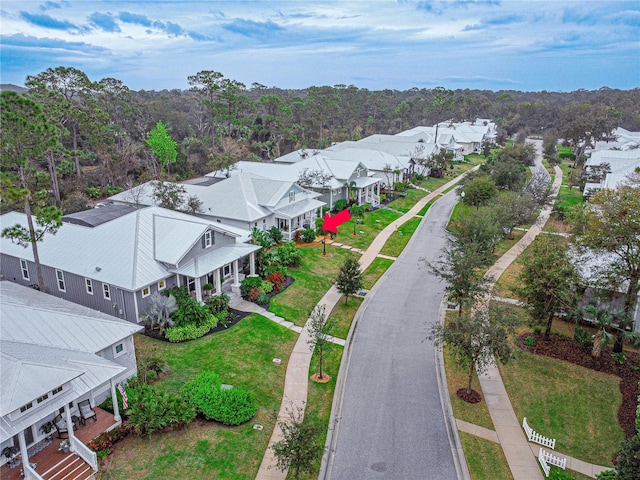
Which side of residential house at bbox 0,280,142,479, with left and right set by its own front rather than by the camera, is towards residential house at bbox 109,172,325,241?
left

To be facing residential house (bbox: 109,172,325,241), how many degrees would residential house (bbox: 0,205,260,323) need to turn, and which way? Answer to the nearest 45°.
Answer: approximately 90° to its left

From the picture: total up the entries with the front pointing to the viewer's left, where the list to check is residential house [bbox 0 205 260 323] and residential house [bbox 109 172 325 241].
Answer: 0

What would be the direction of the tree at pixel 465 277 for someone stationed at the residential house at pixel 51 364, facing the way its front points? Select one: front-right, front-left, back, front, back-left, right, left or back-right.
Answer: front-left

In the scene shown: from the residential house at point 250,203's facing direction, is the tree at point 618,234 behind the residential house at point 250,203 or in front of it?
in front

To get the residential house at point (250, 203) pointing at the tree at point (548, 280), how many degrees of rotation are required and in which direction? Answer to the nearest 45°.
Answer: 0° — it already faces it

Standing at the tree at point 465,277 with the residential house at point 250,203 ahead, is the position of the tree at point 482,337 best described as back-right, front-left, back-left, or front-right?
back-left

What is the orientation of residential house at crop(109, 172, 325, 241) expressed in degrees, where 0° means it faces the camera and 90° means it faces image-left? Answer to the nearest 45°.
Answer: approximately 315°

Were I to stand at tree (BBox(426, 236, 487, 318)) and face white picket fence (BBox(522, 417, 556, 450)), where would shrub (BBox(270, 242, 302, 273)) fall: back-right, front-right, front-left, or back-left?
back-right

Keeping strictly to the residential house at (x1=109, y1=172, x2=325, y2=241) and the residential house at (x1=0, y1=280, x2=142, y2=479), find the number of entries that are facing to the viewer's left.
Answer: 0

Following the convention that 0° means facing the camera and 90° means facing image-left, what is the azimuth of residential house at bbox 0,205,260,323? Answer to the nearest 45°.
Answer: approximately 315°

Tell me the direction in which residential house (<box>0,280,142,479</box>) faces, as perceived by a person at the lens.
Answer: facing the viewer and to the right of the viewer
